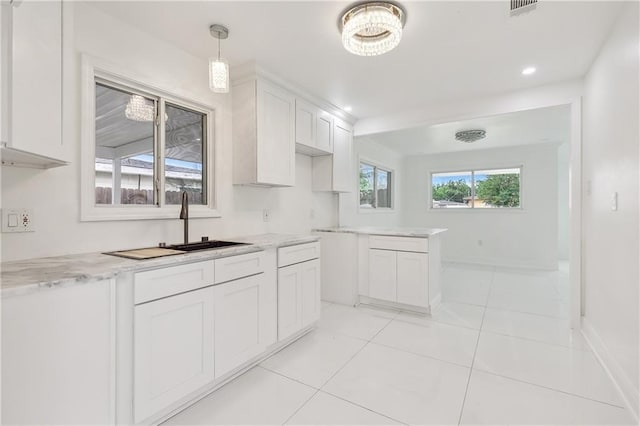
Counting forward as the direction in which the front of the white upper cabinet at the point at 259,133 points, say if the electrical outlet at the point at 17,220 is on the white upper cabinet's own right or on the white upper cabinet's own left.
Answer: on the white upper cabinet's own right

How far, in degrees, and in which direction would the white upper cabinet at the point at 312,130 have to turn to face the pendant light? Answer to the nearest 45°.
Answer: approximately 90° to its right

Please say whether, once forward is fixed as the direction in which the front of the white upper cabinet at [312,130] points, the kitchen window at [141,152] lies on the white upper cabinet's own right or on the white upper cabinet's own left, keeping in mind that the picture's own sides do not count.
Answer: on the white upper cabinet's own right

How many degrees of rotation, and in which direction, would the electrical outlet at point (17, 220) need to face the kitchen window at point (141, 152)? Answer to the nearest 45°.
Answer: approximately 90° to its left

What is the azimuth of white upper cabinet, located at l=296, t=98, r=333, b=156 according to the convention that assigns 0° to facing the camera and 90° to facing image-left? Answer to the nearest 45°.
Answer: approximately 315°

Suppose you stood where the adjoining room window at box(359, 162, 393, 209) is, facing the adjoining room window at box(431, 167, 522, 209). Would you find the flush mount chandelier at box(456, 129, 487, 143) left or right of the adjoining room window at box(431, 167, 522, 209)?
right

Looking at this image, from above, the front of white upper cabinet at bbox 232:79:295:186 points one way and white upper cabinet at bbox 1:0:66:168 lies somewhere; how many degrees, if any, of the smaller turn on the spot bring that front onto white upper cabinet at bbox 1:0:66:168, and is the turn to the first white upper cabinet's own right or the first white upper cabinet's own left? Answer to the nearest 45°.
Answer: approximately 90° to the first white upper cabinet's own right

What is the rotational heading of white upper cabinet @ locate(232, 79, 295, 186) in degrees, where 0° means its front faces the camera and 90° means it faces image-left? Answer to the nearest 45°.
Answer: approximately 315°

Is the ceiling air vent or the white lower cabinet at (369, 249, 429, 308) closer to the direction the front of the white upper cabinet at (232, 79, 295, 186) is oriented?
the ceiling air vent
